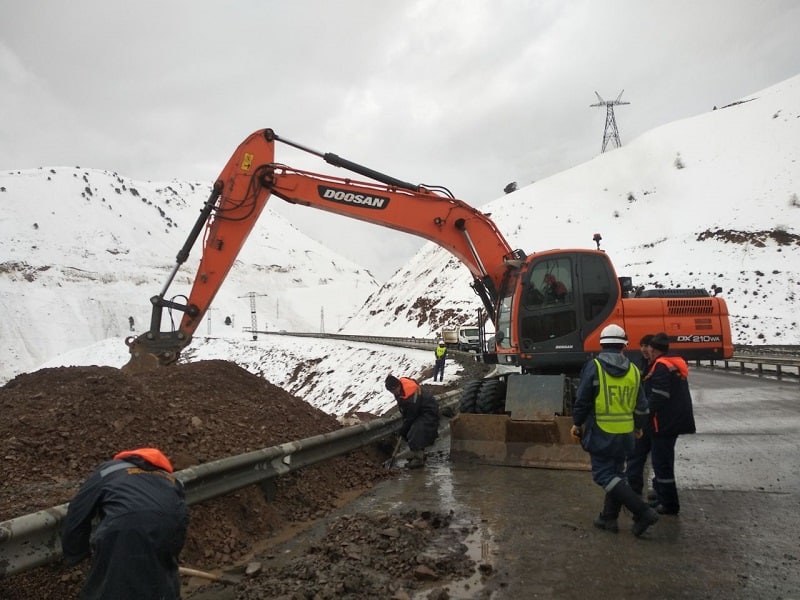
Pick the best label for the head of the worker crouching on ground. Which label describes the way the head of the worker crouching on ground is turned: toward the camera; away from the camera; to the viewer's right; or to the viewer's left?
to the viewer's left

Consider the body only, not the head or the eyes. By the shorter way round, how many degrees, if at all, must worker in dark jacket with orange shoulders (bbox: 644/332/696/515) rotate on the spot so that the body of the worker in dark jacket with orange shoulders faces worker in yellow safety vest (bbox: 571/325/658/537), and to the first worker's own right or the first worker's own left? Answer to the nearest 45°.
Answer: approximately 45° to the first worker's own left

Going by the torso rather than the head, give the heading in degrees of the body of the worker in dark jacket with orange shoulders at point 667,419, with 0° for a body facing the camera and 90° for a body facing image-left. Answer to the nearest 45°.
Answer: approximately 90°

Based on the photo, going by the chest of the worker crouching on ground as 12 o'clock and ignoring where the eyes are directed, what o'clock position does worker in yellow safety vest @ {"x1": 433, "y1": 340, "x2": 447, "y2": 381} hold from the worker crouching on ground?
The worker in yellow safety vest is roughly at 3 o'clock from the worker crouching on ground.

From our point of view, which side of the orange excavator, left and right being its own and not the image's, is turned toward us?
left

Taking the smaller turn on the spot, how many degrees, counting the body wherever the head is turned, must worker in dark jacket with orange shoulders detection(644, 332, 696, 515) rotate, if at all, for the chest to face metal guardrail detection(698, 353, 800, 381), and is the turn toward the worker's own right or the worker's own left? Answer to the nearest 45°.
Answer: approximately 90° to the worker's own right

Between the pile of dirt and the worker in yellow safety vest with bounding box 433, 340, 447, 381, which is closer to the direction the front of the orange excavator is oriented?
the pile of dirt

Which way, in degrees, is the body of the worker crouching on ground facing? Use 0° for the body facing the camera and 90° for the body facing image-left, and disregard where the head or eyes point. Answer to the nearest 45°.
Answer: approximately 90°

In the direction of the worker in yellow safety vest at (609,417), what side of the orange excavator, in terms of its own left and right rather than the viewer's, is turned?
left
